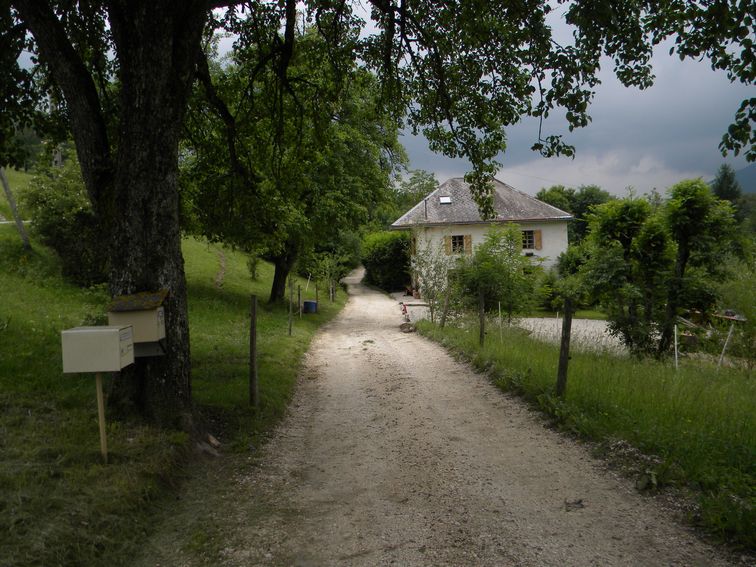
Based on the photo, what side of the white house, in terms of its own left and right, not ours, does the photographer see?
front

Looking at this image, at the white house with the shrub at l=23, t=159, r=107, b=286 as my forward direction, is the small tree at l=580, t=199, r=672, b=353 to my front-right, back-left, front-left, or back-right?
front-left

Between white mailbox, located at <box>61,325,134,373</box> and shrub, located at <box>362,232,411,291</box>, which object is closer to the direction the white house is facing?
the white mailbox

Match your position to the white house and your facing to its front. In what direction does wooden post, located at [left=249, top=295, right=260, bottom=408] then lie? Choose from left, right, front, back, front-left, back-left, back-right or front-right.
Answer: front

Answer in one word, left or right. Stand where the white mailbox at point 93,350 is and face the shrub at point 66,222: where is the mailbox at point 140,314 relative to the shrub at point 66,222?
right

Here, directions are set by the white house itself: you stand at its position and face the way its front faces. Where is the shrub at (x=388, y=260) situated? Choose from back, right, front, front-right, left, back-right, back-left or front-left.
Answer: back-right

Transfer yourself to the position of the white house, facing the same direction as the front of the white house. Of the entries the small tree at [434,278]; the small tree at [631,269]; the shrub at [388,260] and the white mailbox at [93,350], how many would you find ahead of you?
3

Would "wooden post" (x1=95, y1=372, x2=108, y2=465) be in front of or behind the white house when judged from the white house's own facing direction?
in front

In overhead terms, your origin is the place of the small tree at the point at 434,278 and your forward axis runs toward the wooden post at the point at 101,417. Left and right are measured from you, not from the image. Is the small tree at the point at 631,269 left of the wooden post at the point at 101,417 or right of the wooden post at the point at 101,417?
left

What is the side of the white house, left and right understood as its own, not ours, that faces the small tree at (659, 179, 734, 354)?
front

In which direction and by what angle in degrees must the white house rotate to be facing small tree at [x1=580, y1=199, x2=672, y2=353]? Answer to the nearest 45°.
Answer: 0° — it already faces it

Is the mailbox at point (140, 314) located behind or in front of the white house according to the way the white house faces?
in front

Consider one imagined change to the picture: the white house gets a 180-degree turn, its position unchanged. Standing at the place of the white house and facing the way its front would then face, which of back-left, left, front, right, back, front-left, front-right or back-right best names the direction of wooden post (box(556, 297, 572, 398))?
back

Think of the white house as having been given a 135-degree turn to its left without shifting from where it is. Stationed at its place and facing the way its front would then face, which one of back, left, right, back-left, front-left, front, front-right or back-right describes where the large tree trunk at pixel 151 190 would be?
back-right

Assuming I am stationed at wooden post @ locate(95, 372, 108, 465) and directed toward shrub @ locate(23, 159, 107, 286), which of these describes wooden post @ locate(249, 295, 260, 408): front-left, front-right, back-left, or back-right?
front-right

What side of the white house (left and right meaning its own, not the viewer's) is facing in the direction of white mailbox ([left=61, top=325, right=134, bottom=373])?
front

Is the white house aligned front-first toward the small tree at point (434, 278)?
yes
